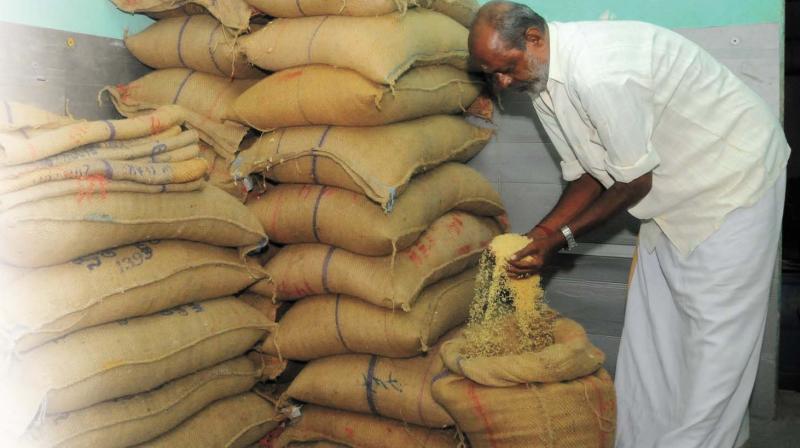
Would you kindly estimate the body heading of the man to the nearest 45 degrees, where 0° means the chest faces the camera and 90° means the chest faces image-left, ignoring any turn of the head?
approximately 90°

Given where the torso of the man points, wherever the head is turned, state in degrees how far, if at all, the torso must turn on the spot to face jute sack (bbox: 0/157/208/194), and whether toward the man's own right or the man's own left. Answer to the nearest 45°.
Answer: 0° — they already face it

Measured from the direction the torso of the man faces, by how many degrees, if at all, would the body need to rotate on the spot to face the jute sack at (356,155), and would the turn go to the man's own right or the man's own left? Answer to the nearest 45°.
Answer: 0° — they already face it

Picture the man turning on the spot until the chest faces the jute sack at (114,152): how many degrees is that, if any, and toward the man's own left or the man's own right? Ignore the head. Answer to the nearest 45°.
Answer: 0° — they already face it

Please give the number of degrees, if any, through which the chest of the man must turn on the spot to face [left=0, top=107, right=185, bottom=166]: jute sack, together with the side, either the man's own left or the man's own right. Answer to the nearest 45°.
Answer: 0° — they already face it

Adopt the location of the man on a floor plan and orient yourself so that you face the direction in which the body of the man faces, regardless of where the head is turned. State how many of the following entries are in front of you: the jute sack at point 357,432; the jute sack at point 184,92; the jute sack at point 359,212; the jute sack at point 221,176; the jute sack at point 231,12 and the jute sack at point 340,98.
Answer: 6

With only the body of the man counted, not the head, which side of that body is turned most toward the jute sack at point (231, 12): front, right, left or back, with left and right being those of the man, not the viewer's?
front

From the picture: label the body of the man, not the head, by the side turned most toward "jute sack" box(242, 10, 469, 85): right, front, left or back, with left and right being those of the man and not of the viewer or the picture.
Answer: front

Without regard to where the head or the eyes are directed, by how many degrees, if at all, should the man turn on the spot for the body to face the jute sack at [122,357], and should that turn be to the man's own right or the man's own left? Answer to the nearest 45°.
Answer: approximately 45° to the man's own left

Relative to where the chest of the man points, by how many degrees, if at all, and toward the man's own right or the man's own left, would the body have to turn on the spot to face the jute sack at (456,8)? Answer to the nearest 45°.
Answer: approximately 45° to the man's own right

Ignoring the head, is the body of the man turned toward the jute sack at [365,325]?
yes
